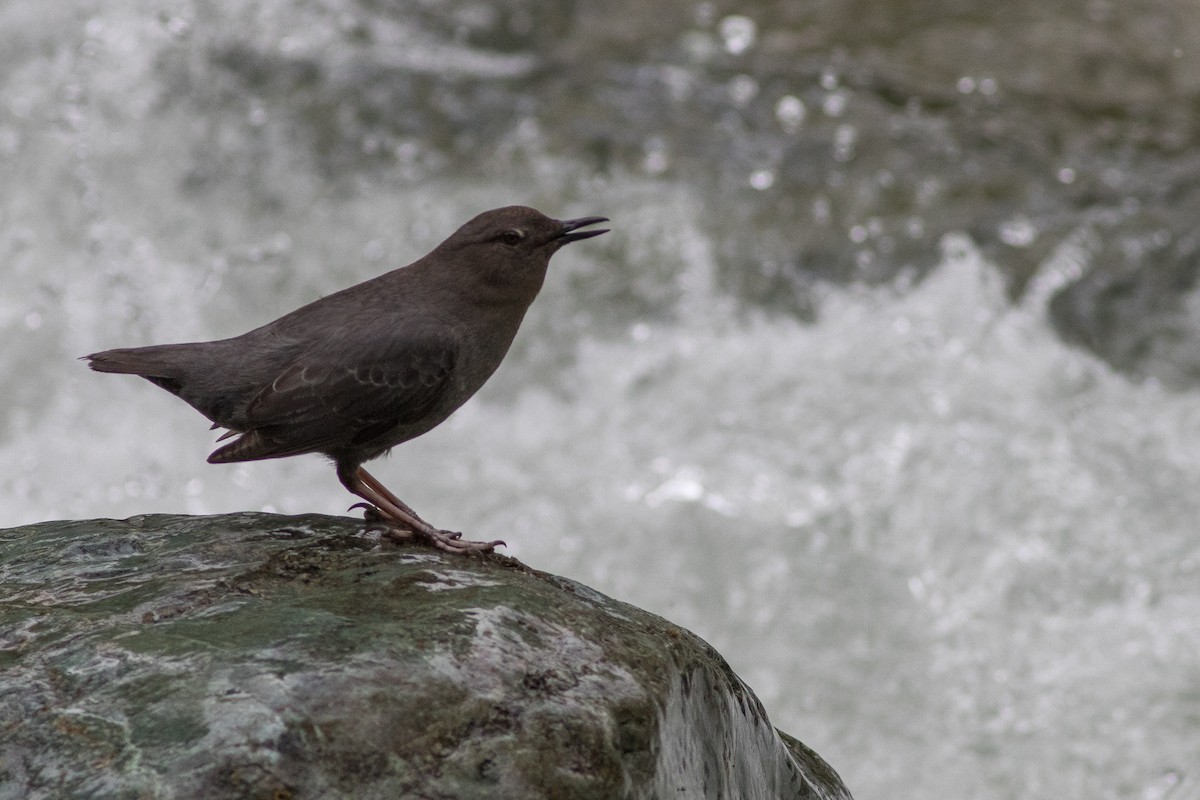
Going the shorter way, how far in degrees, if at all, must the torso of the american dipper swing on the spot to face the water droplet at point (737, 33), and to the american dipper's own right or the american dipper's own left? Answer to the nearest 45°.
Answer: approximately 45° to the american dipper's own left

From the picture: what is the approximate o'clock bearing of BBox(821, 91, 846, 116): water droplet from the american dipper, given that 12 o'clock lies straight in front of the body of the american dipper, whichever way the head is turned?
The water droplet is roughly at 10 o'clock from the american dipper.

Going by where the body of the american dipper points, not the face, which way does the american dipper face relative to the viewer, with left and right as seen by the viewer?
facing to the right of the viewer

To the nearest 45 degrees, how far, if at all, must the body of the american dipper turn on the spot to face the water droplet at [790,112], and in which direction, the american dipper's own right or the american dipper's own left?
approximately 45° to the american dipper's own left

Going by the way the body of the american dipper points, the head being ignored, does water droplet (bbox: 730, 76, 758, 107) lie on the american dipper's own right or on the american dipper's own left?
on the american dipper's own left

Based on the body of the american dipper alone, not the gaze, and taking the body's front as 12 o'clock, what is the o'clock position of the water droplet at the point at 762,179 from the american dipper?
The water droplet is roughly at 10 o'clock from the american dipper.
